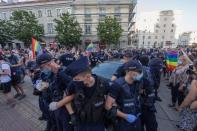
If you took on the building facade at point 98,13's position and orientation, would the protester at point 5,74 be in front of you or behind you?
in front

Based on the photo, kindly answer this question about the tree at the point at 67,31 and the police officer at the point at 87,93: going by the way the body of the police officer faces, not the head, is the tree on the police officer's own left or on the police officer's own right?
on the police officer's own right

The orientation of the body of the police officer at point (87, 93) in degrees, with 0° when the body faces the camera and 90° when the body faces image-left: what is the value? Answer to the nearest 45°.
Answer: approximately 45°

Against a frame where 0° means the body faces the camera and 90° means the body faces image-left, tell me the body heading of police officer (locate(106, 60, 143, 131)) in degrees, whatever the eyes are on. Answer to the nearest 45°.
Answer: approximately 315°

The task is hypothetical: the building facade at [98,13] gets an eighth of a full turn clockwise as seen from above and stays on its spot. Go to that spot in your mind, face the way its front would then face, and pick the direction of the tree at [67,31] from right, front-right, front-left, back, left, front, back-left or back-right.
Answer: front

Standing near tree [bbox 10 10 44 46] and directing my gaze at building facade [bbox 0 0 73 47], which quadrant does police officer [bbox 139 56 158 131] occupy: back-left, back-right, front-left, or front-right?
back-right

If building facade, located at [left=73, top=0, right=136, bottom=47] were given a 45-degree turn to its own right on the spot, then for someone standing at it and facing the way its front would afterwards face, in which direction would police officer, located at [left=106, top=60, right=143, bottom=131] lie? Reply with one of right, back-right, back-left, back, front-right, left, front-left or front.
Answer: front-left

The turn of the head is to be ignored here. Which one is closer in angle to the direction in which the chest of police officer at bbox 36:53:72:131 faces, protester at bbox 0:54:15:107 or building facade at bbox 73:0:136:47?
the protester

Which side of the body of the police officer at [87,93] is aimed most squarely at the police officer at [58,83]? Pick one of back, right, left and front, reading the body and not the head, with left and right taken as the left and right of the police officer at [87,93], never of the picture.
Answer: right

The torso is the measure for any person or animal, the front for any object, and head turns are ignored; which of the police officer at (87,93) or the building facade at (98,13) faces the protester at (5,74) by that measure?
the building facade

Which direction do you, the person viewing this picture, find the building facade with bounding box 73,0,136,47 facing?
facing the viewer

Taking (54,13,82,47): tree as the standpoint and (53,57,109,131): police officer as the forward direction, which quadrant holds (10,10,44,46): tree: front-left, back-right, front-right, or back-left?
back-right

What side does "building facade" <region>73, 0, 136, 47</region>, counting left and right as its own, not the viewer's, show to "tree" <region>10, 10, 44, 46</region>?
right

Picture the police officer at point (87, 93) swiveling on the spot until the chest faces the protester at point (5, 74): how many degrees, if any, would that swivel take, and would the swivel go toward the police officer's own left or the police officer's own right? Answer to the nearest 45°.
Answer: approximately 90° to the police officer's own right

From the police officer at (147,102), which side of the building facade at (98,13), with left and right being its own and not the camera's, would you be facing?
front

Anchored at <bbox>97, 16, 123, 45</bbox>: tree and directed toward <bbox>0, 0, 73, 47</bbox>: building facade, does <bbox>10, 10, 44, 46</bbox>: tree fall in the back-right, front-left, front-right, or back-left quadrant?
front-left

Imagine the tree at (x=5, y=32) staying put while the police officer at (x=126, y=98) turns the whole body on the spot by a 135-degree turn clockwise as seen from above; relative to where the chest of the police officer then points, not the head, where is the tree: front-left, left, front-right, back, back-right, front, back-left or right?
front-right
